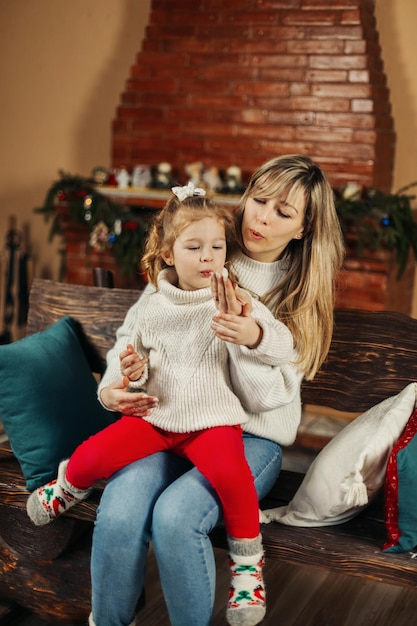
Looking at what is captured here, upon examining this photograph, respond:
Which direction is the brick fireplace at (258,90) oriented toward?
toward the camera

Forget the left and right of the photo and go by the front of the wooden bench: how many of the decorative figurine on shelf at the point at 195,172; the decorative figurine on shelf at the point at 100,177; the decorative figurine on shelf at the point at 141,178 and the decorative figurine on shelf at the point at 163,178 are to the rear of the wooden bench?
4

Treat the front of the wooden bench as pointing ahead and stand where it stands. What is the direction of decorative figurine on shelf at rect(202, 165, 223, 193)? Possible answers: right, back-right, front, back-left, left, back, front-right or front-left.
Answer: back

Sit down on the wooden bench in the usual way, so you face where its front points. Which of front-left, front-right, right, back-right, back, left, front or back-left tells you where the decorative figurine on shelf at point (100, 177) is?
back

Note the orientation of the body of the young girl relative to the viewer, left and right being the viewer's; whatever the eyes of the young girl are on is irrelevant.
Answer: facing the viewer

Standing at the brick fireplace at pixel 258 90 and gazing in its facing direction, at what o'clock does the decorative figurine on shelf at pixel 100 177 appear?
The decorative figurine on shelf is roughly at 3 o'clock from the brick fireplace.

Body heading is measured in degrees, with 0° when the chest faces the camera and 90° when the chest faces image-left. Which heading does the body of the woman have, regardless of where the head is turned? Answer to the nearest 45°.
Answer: approximately 45°

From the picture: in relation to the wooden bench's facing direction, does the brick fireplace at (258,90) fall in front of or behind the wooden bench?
behind

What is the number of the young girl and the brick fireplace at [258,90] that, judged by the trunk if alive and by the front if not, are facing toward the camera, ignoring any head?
2

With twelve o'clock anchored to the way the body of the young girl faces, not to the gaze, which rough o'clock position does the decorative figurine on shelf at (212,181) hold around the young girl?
The decorative figurine on shelf is roughly at 6 o'clock from the young girl.

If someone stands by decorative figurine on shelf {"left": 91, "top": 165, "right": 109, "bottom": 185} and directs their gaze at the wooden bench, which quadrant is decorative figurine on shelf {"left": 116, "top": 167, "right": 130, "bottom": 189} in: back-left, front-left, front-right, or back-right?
front-left

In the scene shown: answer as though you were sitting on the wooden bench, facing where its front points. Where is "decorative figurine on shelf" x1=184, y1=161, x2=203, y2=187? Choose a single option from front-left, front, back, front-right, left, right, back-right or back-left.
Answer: back

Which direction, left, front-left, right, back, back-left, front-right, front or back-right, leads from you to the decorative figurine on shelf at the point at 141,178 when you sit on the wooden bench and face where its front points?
back

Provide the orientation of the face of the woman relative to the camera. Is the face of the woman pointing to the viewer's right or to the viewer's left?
to the viewer's left
